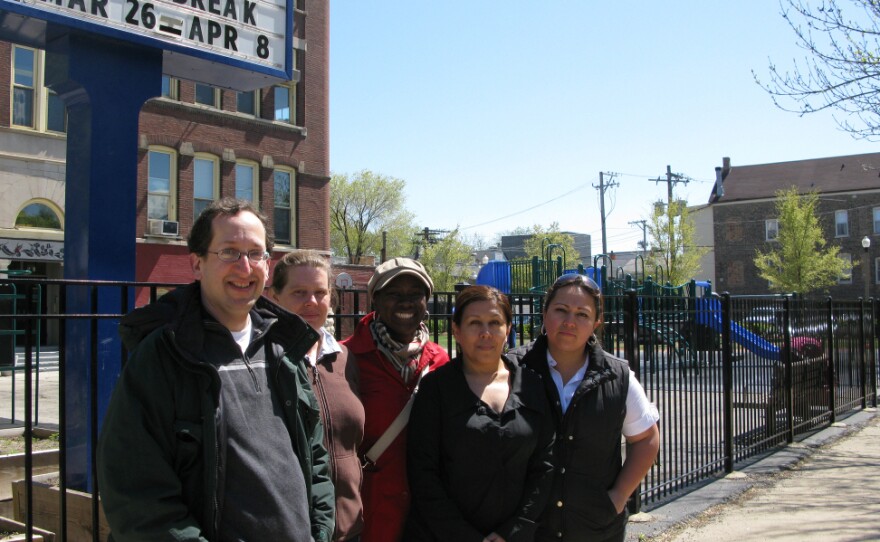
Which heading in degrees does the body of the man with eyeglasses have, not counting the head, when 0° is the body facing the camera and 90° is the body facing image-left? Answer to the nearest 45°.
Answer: approximately 315°

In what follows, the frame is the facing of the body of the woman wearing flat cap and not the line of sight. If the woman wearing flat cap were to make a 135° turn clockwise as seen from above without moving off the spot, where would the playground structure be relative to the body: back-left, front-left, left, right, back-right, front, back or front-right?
right

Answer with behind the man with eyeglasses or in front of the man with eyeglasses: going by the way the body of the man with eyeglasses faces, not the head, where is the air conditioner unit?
behind

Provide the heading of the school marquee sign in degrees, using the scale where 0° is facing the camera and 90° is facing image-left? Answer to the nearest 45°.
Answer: approximately 315°

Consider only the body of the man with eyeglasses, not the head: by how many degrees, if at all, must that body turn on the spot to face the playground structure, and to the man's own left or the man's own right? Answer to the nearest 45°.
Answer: approximately 90° to the man's own left
